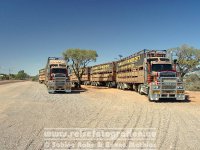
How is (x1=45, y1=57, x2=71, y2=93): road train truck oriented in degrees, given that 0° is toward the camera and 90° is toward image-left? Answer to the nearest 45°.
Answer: approximately 0°

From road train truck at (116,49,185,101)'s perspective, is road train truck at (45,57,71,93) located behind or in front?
behind

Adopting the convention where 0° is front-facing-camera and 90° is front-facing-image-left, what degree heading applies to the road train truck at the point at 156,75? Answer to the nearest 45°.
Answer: approximately 315°

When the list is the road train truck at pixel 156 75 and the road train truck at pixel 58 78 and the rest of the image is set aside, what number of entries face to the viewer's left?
0
